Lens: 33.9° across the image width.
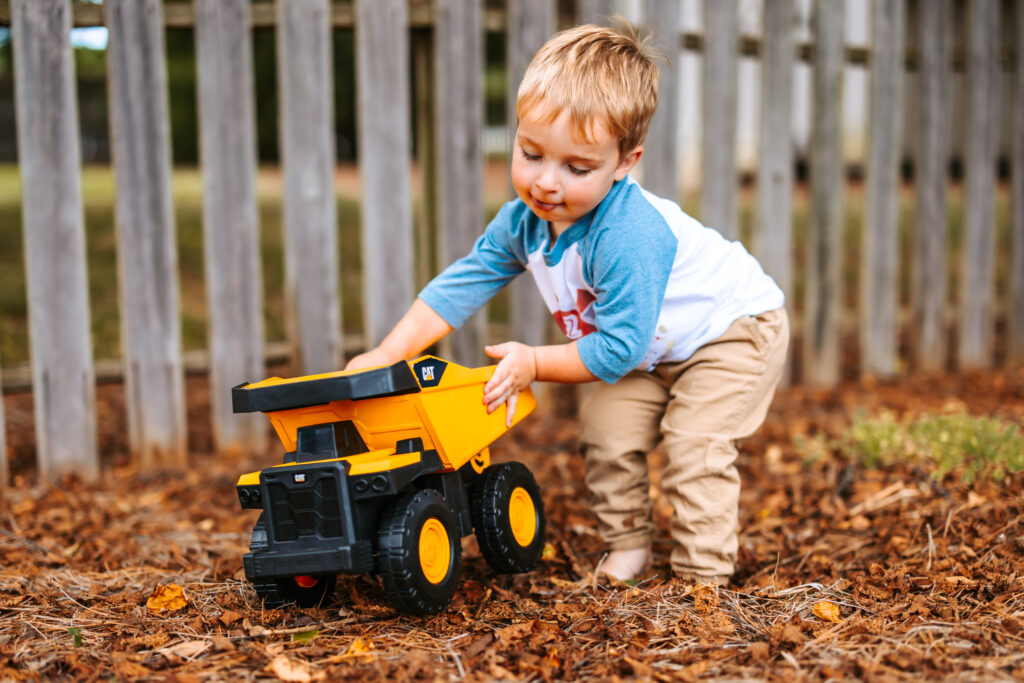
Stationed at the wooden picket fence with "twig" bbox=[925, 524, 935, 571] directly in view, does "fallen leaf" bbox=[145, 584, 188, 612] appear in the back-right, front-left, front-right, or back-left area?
front-right

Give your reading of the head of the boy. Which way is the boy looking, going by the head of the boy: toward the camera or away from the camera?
toward the camera

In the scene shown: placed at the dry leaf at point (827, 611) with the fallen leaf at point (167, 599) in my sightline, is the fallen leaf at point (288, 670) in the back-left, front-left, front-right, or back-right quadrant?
front-left

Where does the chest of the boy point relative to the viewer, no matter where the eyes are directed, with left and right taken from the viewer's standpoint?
facing the viewer and to the left of the viewer

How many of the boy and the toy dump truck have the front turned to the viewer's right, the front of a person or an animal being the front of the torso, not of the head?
0

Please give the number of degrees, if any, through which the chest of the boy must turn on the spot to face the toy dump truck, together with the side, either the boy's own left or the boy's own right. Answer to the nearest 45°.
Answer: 0° — they already face it

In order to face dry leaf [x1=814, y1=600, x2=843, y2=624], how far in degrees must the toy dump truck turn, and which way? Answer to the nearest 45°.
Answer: approximately 135° to its left

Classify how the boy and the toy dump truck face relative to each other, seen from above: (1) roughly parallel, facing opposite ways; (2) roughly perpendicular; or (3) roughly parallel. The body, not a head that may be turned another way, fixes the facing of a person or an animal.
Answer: roughly parallel

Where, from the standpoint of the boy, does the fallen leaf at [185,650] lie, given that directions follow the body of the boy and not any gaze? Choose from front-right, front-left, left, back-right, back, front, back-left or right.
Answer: front
